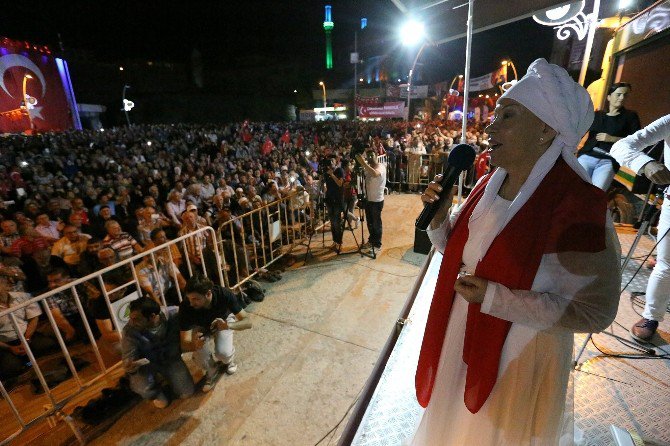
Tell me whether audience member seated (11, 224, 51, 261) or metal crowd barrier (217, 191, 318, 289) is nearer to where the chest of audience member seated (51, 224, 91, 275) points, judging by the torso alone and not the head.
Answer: the metal crowd barrier

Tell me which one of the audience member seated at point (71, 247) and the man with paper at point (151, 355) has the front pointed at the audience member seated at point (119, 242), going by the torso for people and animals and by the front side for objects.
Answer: the audience member seated at point (71, 247)

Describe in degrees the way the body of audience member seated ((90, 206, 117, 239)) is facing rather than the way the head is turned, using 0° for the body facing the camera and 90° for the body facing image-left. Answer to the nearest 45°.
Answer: approximately 315°

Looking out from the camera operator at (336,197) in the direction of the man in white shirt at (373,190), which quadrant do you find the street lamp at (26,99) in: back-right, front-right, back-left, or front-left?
back-left

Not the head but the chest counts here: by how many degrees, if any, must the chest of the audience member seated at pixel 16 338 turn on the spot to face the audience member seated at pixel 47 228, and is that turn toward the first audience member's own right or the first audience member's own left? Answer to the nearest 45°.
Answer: approximately 135° to the first audience member's own left

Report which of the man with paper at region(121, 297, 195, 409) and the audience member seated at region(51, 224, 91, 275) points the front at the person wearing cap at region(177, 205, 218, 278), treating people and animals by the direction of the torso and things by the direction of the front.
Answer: the audience member seated
